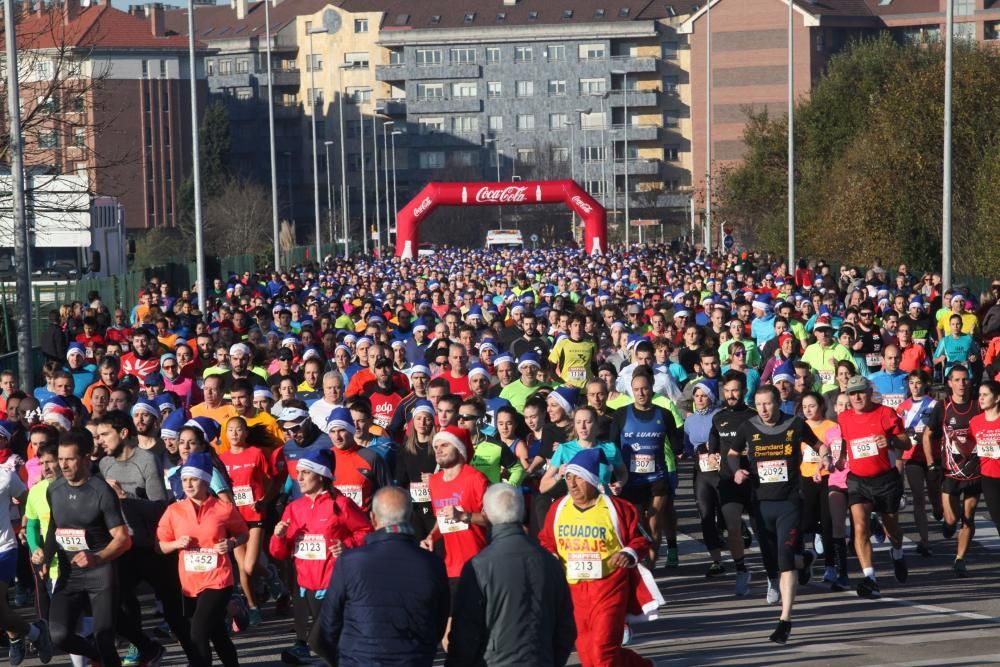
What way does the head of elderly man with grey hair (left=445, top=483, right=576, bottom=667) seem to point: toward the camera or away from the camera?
away from the camera

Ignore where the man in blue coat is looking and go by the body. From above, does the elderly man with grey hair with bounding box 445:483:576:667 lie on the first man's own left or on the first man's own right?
on the first man's own right

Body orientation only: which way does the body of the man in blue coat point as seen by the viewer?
away from the camera

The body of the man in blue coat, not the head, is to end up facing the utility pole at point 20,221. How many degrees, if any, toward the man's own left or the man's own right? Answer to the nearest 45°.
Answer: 0° — they already face it

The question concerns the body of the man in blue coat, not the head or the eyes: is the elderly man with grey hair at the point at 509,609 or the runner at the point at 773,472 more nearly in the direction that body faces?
the runner
